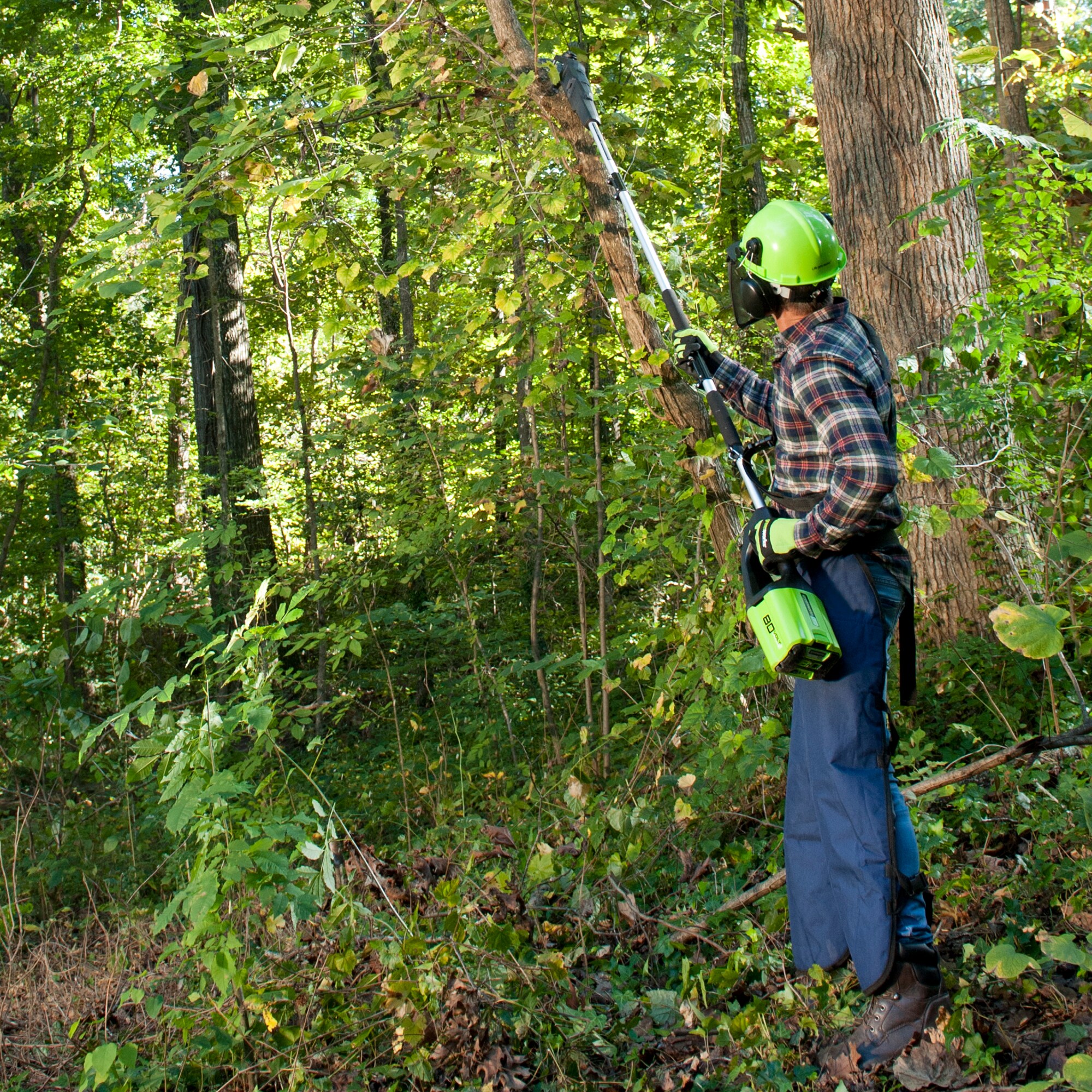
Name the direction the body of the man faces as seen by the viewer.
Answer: to the viewer's left

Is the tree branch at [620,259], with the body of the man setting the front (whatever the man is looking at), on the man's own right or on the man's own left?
on the man's own right

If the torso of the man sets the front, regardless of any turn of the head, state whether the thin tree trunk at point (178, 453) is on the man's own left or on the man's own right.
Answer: on the man's own right

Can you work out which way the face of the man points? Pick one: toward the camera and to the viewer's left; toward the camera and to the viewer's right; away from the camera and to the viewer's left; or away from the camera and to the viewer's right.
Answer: away from the camera and to the viewer's left

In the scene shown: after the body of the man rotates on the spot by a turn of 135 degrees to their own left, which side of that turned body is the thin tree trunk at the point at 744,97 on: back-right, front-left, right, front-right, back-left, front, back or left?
back-left

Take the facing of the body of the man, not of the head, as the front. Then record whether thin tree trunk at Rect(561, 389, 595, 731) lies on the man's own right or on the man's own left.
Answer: on the man's own right

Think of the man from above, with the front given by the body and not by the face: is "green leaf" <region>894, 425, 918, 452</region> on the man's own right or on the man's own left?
on the man's own right

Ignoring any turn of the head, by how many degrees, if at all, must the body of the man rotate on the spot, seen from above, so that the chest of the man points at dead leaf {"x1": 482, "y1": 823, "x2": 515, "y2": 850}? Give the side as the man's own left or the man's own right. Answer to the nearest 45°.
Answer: approximately 45° to the man's own right

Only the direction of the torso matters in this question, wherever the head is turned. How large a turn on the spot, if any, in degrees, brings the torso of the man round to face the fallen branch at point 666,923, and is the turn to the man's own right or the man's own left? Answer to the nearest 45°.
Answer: approximately 45° to the man's own right
